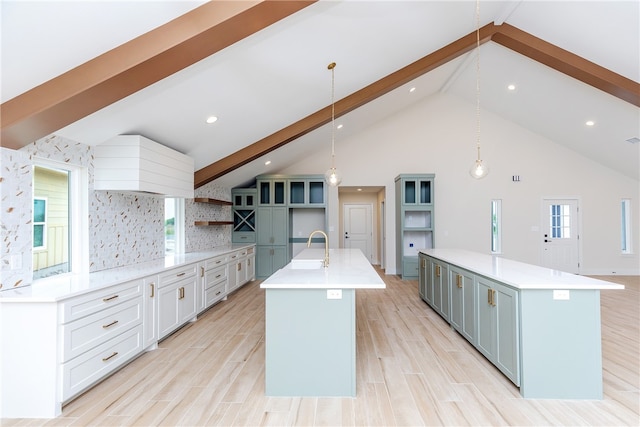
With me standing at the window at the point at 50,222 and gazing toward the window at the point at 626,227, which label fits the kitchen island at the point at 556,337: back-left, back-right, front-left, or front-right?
front-right

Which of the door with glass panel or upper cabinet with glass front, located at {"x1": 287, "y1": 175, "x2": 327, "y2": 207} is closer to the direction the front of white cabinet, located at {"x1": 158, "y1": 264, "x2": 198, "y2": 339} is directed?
the door with glass panel

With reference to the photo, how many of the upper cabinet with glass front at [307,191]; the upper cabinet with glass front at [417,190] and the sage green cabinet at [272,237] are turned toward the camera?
3

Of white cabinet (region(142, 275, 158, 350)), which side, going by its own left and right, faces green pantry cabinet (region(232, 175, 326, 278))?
left

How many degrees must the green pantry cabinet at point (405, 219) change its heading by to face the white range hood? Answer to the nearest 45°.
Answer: approximately 45° to its right

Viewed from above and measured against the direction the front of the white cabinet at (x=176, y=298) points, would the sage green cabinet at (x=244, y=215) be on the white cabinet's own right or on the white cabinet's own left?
on the white cabinet's own left

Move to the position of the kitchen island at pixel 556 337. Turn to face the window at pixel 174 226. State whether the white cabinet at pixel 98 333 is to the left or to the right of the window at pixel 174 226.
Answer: left

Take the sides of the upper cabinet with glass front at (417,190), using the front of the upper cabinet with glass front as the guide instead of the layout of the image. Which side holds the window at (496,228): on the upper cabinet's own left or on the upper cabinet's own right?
on the upper cabinet's own left

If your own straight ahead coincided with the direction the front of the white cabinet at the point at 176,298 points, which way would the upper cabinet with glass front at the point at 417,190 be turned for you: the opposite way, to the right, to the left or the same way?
to the right

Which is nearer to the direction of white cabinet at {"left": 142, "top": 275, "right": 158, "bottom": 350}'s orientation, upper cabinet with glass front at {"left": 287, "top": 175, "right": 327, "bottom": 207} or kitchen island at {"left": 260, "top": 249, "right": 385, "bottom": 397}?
the kitchen island

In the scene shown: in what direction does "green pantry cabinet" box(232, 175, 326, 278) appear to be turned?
toward the camera

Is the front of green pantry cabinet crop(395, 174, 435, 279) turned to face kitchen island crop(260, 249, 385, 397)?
yes

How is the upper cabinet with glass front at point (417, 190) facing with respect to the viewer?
toward the camera

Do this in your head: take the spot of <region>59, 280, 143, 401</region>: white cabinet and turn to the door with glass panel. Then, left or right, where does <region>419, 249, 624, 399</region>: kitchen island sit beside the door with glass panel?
right
